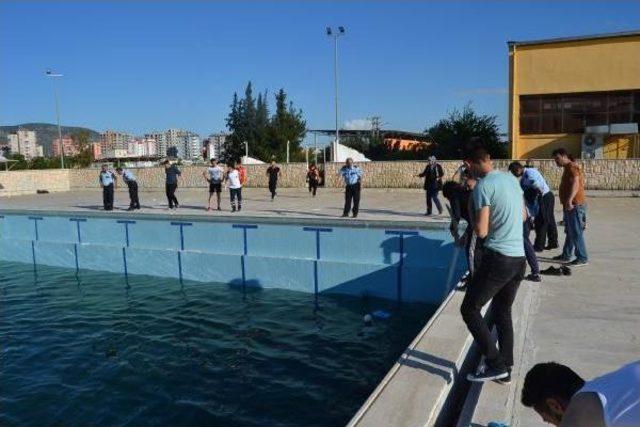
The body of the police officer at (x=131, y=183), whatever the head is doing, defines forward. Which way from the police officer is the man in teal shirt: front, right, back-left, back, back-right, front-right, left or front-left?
left

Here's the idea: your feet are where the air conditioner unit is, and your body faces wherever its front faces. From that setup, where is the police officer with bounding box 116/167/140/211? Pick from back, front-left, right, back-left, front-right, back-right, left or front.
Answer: front-right

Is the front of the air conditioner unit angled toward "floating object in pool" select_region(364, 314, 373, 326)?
yes

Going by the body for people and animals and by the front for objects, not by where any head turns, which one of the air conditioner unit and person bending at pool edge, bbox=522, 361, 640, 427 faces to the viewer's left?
the person bending at pool edge

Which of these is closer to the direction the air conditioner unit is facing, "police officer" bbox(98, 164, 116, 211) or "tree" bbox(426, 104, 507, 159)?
the police officer

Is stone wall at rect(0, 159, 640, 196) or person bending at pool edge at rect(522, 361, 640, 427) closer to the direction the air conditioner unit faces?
the person bending at pool edge

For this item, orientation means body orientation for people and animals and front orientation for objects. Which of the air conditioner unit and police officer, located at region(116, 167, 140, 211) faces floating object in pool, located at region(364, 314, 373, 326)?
the air conditioner unit

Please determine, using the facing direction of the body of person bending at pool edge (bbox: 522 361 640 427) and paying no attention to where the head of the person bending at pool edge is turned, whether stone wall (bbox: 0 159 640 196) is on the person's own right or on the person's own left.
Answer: on the person's own right

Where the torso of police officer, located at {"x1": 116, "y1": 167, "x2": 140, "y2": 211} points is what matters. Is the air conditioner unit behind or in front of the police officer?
behind

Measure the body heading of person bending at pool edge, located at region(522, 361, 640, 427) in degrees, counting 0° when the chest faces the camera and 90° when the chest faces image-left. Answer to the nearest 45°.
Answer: approximately 90°

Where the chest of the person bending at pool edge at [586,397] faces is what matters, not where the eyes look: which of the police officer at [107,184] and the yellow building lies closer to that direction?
the police officer

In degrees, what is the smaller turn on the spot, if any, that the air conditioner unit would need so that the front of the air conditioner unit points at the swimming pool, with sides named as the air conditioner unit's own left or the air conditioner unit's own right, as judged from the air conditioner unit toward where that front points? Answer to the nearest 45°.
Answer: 0° — it already faces it
